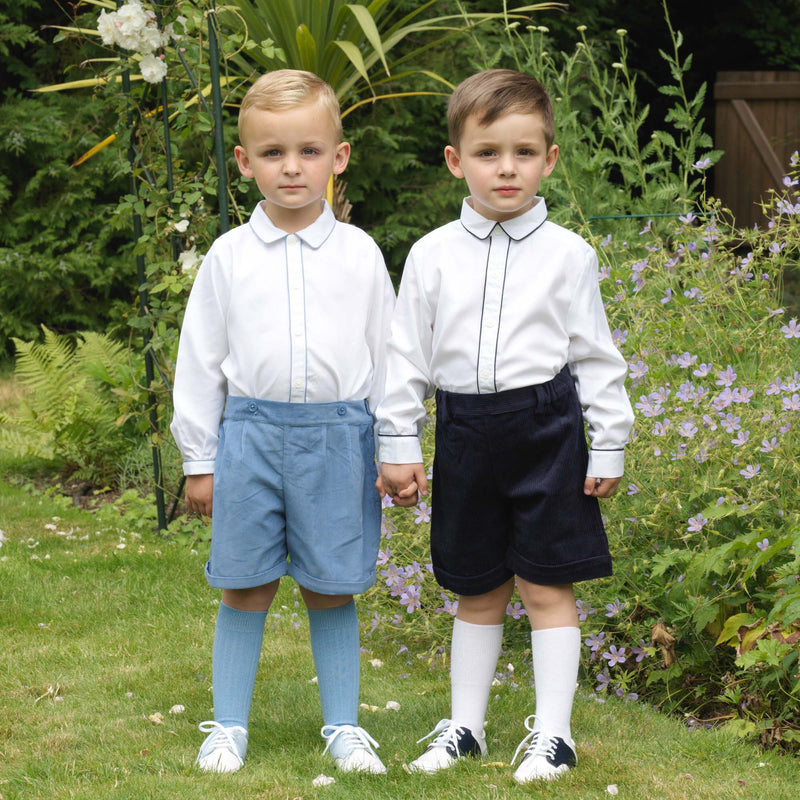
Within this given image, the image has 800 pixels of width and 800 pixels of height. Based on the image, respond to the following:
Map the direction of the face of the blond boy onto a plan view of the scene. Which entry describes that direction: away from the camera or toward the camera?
toward the camera

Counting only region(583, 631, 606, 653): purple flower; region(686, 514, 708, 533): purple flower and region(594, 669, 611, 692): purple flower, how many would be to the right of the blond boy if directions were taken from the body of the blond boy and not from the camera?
0

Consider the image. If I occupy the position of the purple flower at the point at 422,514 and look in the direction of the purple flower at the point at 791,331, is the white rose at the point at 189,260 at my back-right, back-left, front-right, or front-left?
back-left

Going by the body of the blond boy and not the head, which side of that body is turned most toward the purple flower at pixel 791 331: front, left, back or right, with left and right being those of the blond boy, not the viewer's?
left

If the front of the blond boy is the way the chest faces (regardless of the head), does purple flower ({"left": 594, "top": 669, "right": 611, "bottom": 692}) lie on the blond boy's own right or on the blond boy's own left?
on the blond boy's own left

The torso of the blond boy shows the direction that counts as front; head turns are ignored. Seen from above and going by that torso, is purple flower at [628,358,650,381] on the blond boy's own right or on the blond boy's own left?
on the blond boy's own left

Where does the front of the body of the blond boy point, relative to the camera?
toward the camera

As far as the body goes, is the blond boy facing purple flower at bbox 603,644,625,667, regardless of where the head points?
no

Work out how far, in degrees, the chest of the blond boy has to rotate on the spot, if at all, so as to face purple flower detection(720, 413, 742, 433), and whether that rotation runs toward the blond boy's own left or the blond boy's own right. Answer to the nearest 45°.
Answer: approximately 90° to the blond boy's own left

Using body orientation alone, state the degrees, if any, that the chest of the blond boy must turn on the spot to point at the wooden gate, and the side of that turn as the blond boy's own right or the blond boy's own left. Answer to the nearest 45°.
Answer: approximately 135° to the blond boy's own left

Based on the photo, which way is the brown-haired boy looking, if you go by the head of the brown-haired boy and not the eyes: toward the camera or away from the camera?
toward the camera

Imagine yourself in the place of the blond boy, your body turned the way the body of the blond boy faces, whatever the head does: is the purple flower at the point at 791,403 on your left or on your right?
on your left

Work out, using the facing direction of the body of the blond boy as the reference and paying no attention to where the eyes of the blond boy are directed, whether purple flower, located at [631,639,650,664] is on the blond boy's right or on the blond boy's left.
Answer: on the blond boy's left

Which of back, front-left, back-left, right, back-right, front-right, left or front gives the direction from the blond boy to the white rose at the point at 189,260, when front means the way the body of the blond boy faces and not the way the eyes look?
back

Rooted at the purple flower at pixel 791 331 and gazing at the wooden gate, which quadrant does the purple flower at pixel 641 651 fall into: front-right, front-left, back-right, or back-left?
back-left

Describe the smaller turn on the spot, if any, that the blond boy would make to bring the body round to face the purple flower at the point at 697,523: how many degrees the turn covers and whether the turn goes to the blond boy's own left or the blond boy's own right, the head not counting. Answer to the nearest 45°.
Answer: approximately 90° to the blond boy's own left

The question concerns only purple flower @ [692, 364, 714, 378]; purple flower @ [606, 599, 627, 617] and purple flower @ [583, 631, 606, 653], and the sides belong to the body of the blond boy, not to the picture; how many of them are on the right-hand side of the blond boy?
0
